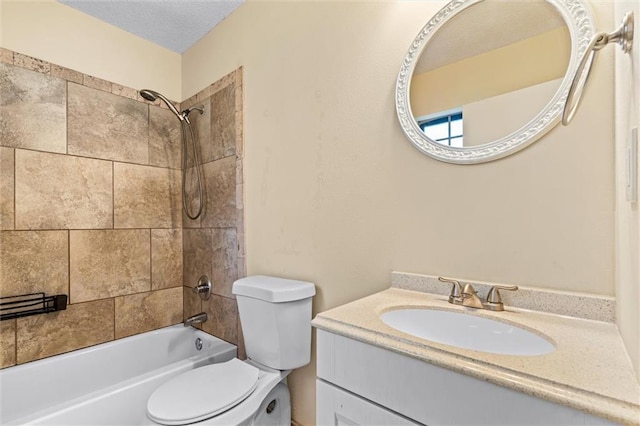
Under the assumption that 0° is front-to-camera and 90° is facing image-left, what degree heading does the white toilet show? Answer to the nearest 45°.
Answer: approximately 45°

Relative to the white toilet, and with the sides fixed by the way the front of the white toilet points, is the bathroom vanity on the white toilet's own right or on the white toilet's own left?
on the white toilet's own left

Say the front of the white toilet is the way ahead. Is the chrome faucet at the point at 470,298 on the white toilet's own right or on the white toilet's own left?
on the white toilet's own left

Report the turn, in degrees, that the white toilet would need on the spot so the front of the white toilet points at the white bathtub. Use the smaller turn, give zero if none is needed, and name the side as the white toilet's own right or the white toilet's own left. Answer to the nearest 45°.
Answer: approximately 90° to the white toilet's own right

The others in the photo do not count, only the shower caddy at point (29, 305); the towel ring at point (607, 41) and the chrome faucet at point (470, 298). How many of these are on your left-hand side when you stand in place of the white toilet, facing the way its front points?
2

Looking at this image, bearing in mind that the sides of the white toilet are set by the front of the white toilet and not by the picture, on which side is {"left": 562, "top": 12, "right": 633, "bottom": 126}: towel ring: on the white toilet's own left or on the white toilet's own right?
on the white toilet's own left
